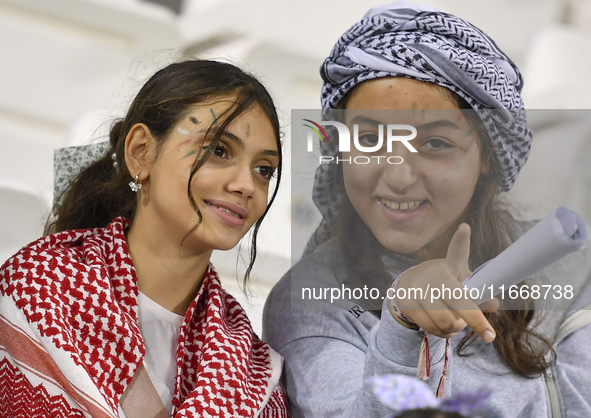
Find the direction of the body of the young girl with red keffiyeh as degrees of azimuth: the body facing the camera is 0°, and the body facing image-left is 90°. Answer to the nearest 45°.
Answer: approximately 315°

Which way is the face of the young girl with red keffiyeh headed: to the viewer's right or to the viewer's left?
to the viewer's right
